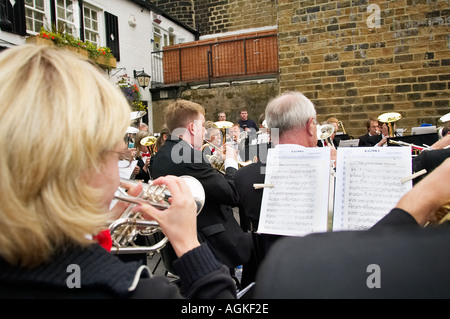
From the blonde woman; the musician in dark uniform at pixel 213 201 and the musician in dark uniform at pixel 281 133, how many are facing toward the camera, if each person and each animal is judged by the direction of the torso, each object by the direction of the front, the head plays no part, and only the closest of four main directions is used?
0

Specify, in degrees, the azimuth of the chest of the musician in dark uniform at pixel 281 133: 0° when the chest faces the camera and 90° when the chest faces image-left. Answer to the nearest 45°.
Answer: approximately 225°

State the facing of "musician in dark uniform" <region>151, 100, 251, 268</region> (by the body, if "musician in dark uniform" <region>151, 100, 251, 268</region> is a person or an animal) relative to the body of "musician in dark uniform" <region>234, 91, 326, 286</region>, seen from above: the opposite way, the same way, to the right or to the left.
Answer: the same way

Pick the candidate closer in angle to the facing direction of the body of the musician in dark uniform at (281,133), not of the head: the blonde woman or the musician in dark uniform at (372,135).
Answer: the musician in dark uniform

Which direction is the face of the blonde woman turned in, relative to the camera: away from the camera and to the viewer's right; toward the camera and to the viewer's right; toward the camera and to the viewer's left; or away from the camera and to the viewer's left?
away from the camera and to the viewer's right

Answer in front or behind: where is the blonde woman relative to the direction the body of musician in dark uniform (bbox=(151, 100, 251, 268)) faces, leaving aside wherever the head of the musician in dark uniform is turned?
behind

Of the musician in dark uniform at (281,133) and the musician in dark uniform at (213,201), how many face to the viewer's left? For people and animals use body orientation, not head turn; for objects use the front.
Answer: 0

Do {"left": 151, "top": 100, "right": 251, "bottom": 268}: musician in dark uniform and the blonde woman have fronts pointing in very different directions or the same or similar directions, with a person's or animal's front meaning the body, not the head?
same or similar directions

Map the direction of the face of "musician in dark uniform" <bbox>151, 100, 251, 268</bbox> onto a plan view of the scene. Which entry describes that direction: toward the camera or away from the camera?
away from the camera

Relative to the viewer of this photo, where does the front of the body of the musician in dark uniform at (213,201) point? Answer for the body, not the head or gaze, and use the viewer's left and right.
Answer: facing away from the viewer and to the right of the viewer

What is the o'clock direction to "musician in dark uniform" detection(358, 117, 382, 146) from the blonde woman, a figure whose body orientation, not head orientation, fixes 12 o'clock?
The musician in dark uniform is roughly at 12 o'clock from the blonde woman.

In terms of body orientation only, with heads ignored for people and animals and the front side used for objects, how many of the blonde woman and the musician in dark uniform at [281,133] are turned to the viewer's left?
0

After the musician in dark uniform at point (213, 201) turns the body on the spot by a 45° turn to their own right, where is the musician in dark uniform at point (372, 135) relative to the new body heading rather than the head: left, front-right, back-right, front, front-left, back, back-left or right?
front-left

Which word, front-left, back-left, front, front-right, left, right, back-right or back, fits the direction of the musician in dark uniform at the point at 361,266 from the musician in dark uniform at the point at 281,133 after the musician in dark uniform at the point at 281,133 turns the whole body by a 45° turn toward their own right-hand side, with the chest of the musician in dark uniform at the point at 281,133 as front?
right
